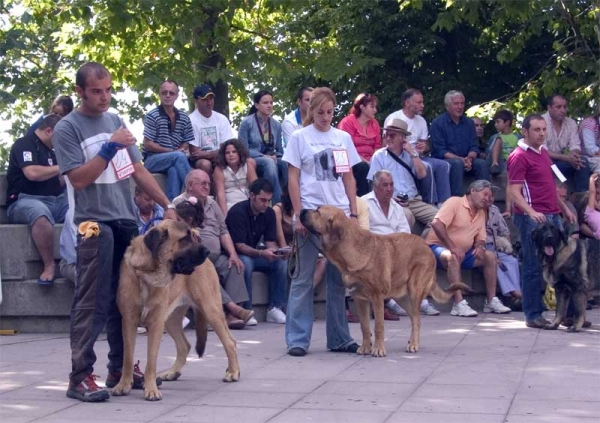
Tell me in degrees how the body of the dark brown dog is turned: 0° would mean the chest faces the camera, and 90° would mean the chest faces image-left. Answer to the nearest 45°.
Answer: approximately 45°

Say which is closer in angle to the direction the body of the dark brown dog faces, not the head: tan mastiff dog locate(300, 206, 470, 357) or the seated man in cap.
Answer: the tan mastiff dog

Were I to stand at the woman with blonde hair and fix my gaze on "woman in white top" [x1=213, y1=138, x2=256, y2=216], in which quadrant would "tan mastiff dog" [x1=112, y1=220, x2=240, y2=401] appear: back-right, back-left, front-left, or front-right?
back-left

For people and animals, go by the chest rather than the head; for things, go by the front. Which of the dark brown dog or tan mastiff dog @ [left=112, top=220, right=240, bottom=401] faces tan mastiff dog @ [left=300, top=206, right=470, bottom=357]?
the dark brown dog

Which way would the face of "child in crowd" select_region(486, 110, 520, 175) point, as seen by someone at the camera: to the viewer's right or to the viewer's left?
to the viewer's left

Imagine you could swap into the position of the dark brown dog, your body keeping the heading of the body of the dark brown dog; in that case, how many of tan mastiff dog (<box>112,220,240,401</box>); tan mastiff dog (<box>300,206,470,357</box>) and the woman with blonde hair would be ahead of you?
3

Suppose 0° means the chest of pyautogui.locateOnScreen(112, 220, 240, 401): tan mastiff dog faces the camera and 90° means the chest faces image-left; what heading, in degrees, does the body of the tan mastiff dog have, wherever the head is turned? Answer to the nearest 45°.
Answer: approximately 45°

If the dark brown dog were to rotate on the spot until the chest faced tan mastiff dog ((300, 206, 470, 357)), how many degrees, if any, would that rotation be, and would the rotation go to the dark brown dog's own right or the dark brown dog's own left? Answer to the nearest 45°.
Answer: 0° — it already faces it
